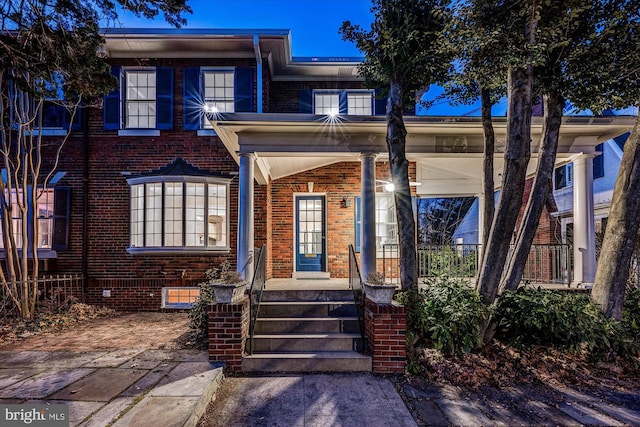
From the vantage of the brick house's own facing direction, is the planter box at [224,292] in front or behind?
in front

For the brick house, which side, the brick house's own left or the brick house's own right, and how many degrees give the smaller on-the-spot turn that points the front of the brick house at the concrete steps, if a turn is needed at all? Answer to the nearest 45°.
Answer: approximately 45° to the brick house's own left

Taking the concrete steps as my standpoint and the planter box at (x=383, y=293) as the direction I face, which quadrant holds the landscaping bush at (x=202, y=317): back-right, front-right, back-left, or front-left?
back-left

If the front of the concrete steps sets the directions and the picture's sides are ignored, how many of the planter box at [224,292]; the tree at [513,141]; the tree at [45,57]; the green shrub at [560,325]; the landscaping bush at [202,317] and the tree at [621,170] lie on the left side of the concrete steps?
3

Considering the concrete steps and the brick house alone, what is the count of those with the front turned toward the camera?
2

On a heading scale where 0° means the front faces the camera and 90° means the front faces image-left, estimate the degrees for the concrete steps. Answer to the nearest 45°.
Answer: approximately 0°

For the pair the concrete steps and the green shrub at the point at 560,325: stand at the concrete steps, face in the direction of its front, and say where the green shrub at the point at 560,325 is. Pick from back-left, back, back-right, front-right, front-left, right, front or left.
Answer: left

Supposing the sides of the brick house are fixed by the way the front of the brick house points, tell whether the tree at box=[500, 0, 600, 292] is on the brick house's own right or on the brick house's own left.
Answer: on the brick house's own left

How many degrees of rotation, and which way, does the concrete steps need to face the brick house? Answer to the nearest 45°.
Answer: approximately 135° to its right

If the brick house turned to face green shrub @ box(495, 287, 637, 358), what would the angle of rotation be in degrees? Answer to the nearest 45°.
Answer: approximately 45° to its left
